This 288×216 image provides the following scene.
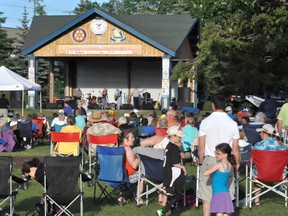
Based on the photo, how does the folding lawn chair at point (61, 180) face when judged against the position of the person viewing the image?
facing away from the viewer

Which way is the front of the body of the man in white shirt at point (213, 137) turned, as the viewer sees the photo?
away from the camera

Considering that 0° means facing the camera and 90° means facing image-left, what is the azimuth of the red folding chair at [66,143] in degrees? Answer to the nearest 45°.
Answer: approximately 180°

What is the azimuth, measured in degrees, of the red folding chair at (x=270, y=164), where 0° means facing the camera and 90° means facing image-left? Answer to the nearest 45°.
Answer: approximately 180°

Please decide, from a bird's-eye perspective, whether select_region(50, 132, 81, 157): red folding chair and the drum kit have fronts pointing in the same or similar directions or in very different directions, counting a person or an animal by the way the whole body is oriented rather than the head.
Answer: very different directions

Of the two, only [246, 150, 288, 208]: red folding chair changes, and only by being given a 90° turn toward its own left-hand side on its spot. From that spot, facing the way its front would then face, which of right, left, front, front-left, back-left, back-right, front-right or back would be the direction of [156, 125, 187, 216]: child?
front-left

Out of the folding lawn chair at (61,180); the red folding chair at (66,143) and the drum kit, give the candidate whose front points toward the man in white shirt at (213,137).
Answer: the drum kit

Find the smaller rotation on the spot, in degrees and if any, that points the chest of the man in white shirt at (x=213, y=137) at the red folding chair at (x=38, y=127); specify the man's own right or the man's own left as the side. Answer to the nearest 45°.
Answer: approximately 45° to the man's own left

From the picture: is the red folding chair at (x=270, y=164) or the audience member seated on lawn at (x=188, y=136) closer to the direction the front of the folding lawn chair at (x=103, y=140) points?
the audience member seated on lawn

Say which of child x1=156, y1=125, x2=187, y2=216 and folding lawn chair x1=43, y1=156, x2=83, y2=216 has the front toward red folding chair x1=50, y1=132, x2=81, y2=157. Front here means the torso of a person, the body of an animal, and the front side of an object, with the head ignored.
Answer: the folding lawn chair

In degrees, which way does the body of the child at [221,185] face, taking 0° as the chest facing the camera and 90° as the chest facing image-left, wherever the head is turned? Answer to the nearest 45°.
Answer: approximately 135°

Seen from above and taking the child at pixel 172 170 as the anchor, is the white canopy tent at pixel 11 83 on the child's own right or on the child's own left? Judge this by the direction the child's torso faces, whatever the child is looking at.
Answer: on the child's own left
